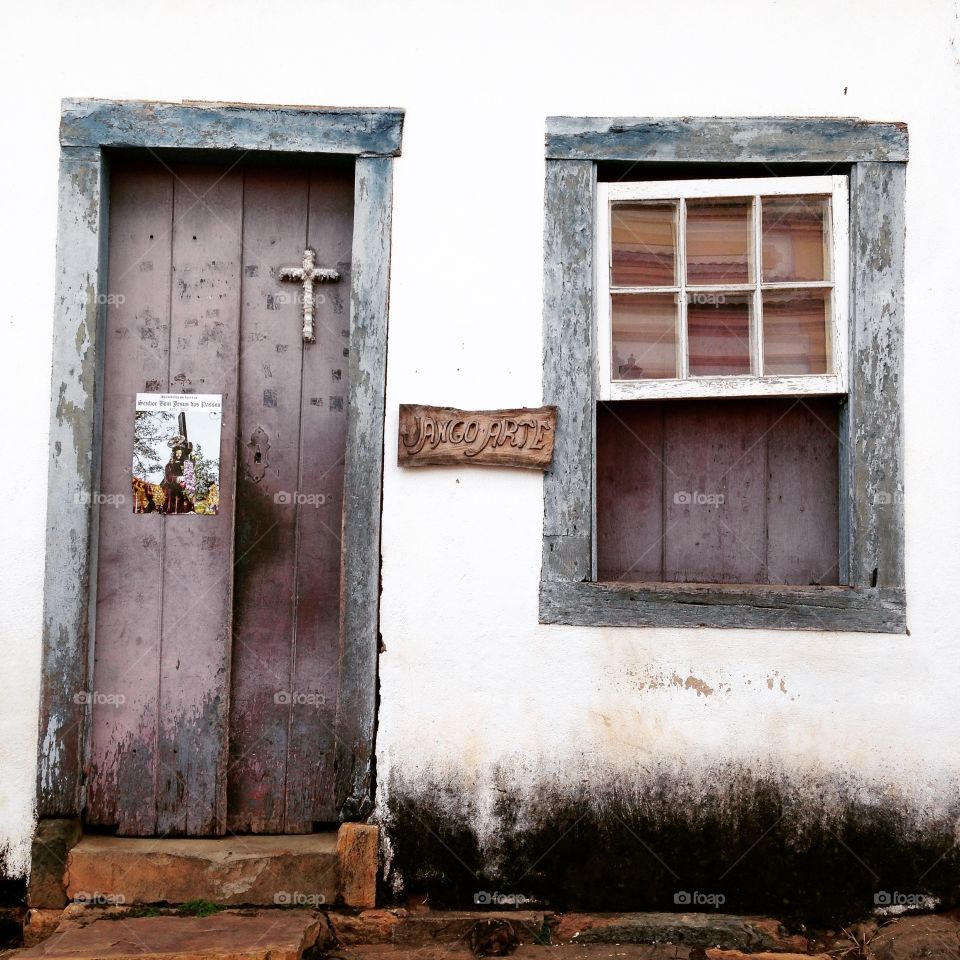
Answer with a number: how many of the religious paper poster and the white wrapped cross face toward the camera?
2

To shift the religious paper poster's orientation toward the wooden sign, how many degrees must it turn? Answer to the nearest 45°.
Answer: approximately 45° to its left

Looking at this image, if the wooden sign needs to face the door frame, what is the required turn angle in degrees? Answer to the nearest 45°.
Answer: approximately 90° to its right

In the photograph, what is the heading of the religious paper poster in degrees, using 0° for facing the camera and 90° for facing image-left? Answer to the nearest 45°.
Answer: approximately 0°

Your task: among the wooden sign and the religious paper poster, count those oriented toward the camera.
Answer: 2

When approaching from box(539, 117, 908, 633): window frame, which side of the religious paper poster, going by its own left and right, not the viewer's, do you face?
left

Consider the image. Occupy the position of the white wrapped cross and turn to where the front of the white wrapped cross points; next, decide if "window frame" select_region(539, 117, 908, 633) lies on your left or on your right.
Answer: on your left

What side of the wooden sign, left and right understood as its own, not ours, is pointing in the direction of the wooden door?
right
